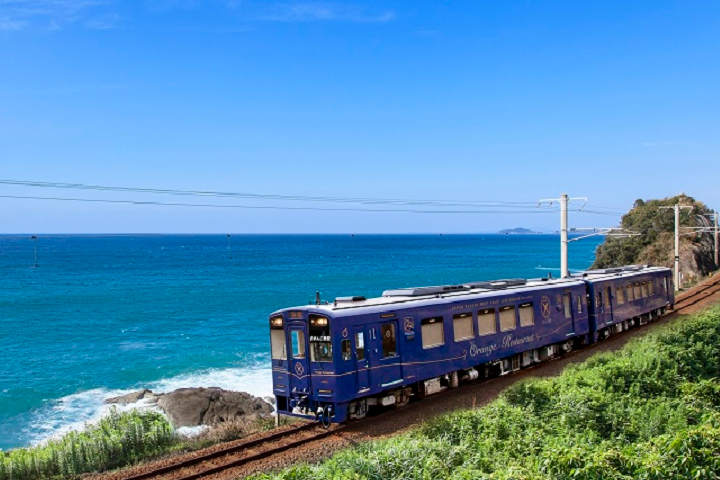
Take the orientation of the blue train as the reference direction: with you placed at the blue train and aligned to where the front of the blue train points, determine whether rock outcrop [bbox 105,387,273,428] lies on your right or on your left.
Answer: on your right

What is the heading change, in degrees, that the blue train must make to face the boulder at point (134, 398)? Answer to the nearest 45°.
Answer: approximately 90° to its right

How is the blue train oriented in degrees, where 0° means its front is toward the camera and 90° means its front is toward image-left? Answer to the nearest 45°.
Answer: approximately 45°
